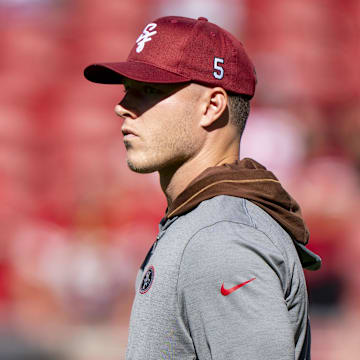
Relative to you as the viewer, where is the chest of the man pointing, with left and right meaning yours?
facing to the left of the viewer

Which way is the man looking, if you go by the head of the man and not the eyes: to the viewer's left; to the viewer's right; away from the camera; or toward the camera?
to the viewer's left
